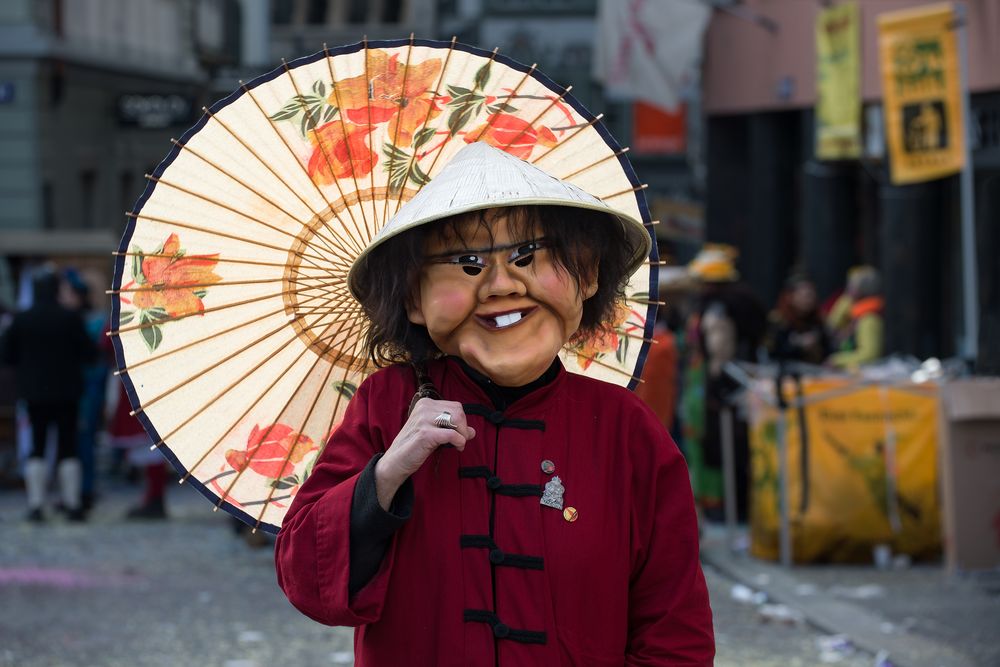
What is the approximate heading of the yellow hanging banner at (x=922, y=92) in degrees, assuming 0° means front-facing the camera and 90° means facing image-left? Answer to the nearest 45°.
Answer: approximately 0°

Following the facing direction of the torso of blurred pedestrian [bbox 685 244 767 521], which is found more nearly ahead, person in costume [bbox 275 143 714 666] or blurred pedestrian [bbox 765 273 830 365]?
the person in costume

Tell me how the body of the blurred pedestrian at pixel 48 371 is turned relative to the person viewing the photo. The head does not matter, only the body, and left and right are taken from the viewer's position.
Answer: facing away from the viewer
